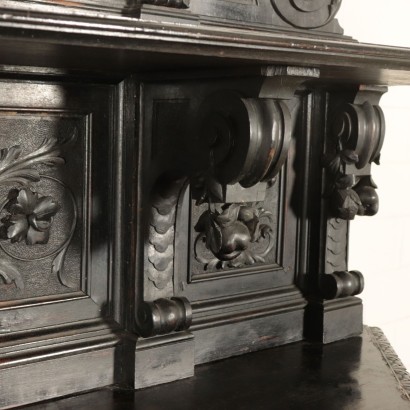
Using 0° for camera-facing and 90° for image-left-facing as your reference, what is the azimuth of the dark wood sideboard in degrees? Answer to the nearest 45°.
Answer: approximately 315°
